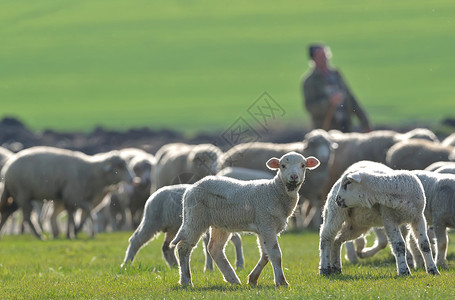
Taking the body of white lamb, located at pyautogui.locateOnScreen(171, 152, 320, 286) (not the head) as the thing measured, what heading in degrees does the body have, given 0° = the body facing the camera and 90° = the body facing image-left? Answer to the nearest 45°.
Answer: approximately 270°

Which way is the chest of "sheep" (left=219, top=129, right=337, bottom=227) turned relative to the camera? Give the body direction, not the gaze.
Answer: to the viewer's right

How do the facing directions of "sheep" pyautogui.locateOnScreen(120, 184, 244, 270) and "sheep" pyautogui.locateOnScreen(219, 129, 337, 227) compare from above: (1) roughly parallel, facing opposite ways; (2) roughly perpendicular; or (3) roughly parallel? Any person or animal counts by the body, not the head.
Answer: roughly parallel

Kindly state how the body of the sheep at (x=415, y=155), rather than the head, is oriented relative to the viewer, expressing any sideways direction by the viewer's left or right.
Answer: facing to the right of the viewer

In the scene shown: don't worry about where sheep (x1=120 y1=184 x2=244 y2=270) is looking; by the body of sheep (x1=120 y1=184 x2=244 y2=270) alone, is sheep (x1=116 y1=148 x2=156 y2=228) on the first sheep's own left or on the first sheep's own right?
on the first sheep's own left

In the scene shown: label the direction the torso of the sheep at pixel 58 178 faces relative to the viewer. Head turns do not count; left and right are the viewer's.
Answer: facing to the right of the viewer

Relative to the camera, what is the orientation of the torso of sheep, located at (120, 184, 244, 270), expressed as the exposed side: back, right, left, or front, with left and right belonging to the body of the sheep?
right
